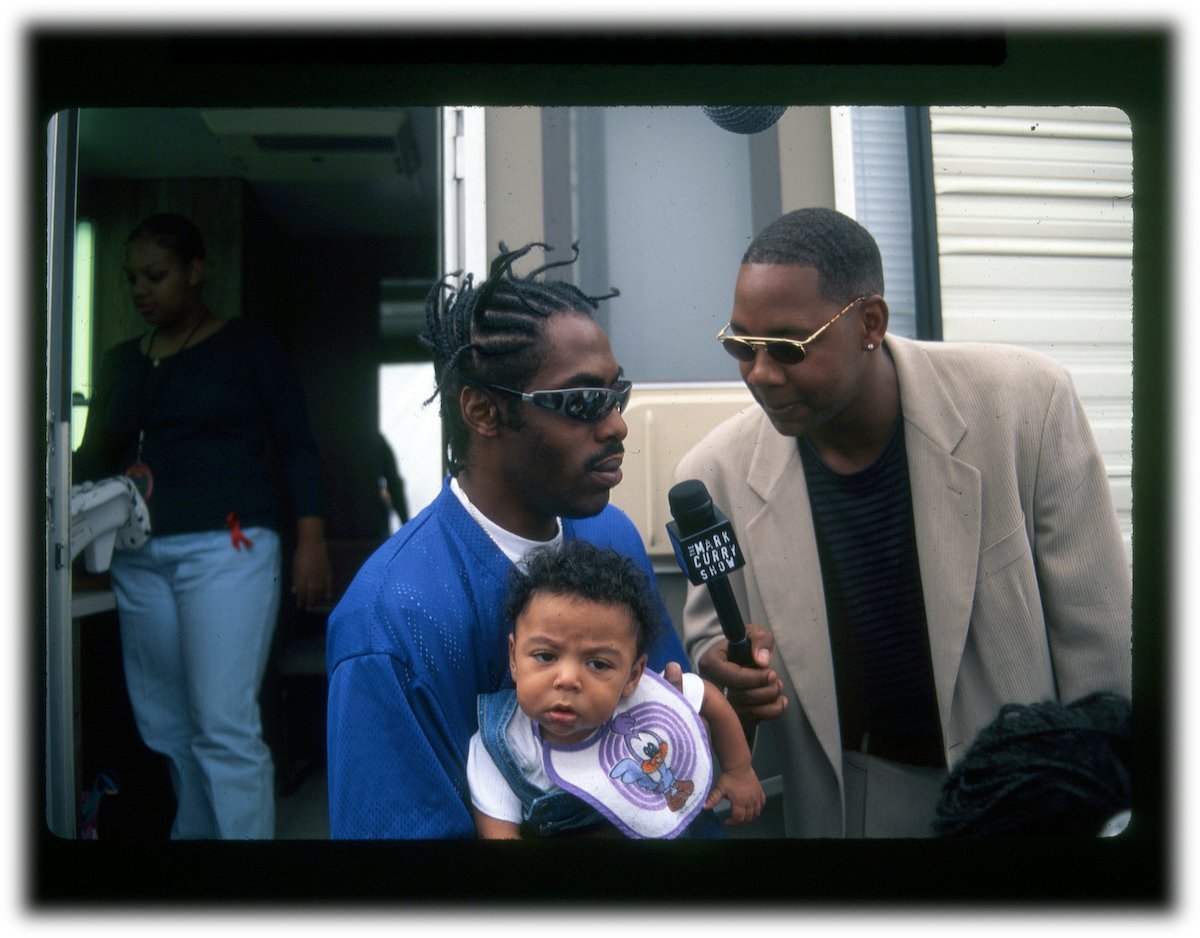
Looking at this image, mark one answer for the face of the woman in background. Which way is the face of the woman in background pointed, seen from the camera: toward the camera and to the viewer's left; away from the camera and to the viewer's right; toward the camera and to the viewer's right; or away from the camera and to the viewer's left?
toward the camera and to the viewer's left

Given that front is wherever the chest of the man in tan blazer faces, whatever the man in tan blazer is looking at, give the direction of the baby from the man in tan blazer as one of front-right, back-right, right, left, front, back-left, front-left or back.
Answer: front

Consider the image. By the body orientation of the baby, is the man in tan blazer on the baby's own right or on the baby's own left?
on the baby's own left

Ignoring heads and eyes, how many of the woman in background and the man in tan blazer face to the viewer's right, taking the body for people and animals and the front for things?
0

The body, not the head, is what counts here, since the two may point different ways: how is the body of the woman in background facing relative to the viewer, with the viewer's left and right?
facing the viewer and to the left of the viewer

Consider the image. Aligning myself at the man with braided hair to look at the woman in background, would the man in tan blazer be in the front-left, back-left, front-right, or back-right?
back-right

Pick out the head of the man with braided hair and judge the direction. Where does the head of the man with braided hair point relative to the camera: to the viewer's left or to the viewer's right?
to the viewer's right

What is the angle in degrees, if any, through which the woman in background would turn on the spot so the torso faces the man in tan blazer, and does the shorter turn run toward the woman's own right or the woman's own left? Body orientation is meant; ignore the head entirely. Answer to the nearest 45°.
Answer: approximately 90° to the woman's own left

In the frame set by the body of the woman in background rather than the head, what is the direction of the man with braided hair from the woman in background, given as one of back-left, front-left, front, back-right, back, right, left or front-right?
left

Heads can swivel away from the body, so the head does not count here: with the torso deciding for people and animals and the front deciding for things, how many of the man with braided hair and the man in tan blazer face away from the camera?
0

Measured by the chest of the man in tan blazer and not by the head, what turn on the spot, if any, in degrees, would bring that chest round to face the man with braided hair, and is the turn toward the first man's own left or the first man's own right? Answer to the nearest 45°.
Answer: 0° — they already face them

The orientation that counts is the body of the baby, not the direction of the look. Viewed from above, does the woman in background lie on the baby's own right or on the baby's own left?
on the baby's own right

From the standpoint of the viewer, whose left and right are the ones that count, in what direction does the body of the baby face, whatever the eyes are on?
facing the viewer
